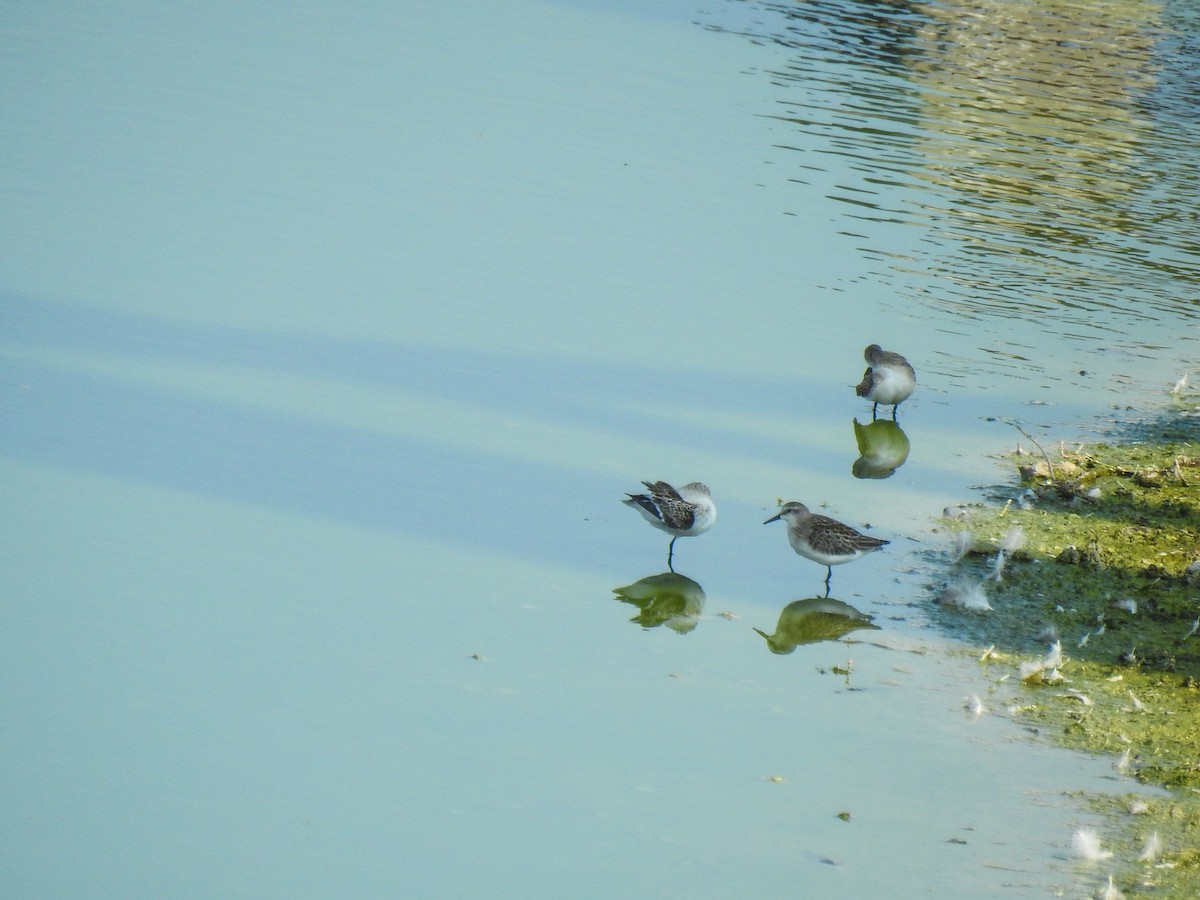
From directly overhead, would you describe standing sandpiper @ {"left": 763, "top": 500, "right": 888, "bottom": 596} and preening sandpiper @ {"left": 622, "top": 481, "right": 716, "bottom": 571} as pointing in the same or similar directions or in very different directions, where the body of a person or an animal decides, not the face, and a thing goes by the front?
very different directions

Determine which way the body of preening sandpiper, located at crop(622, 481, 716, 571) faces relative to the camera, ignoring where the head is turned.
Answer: to the viewer's right

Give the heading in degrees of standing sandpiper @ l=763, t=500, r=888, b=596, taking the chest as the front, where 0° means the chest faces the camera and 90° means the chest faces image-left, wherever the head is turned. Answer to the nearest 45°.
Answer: approximately 90°

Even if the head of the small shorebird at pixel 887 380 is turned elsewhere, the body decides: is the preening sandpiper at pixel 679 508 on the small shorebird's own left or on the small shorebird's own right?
on the small shorebird's own right

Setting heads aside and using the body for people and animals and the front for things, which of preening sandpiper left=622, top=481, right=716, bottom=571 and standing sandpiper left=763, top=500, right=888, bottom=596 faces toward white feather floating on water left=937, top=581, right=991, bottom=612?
the preening sandpiper

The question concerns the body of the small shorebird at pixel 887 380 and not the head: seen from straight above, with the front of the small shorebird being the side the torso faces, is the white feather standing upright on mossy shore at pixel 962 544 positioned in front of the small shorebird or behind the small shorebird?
in front

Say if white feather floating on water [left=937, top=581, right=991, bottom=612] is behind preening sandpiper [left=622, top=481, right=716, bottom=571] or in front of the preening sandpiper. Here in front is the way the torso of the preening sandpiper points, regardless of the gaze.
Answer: in front

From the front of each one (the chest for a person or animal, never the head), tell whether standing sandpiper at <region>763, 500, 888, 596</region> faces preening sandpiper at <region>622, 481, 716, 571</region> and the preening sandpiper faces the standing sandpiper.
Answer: yes

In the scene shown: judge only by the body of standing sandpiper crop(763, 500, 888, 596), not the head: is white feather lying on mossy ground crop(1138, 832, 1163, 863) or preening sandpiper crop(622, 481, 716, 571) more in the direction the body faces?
the preening sandpiper

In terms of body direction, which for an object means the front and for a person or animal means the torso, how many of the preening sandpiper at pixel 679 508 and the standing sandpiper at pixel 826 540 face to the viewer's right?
1

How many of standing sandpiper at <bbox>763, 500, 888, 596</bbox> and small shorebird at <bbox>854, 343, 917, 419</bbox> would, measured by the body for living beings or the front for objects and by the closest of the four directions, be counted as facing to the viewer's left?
1

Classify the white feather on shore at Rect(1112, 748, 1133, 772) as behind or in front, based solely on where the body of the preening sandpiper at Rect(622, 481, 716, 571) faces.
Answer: in front

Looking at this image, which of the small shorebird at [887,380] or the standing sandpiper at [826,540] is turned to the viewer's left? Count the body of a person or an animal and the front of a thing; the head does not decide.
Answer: the standing sandpiper
